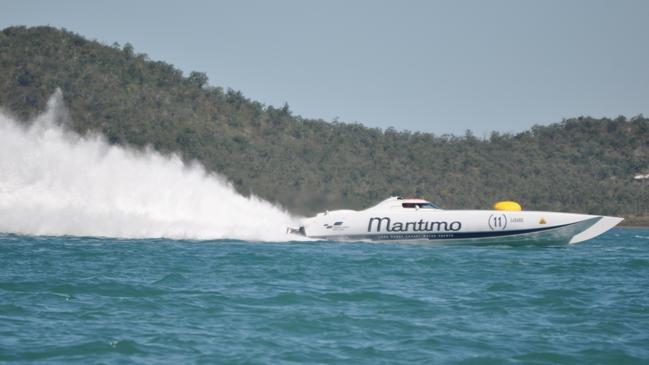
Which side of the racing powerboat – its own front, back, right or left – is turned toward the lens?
right

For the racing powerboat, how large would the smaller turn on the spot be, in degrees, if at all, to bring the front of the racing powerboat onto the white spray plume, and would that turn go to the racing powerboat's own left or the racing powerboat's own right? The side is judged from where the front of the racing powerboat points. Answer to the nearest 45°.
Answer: approximately 180°
